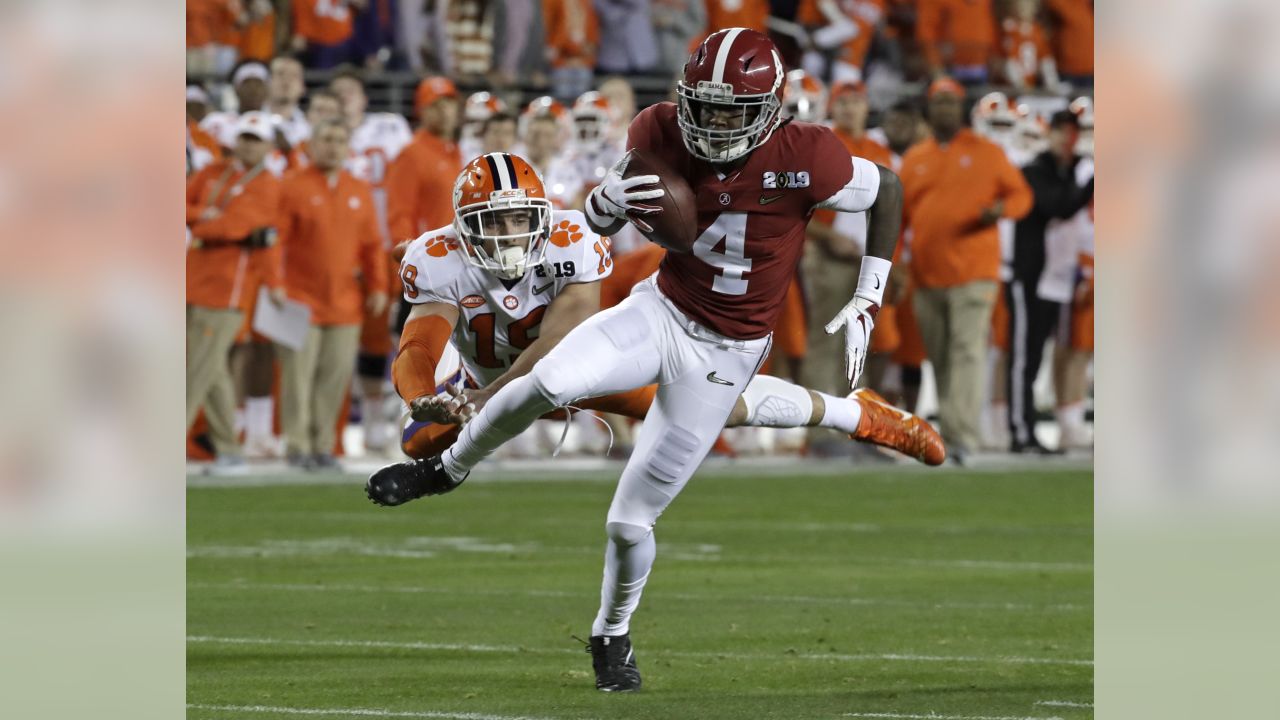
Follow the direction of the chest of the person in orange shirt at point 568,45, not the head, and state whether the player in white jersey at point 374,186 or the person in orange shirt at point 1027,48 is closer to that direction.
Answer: the player in white jersey

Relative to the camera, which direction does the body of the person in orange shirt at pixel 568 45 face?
toward the camera

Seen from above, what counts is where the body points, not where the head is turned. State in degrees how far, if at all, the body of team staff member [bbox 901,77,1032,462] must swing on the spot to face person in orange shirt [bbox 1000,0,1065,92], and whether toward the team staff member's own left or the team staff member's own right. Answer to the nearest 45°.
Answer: approximately 180°

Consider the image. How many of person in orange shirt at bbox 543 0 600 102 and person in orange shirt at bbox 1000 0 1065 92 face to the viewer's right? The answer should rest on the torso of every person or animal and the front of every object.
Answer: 0

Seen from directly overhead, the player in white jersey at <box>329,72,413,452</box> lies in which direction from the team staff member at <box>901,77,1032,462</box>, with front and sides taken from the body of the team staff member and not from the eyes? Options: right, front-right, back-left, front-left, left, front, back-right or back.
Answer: right

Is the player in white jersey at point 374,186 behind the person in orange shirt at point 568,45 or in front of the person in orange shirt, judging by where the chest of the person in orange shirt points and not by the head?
in front

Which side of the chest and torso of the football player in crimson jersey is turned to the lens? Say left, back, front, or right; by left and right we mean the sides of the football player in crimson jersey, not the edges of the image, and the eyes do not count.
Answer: front

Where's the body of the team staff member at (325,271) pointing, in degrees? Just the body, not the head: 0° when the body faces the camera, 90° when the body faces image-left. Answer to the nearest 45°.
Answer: approximately 0°
